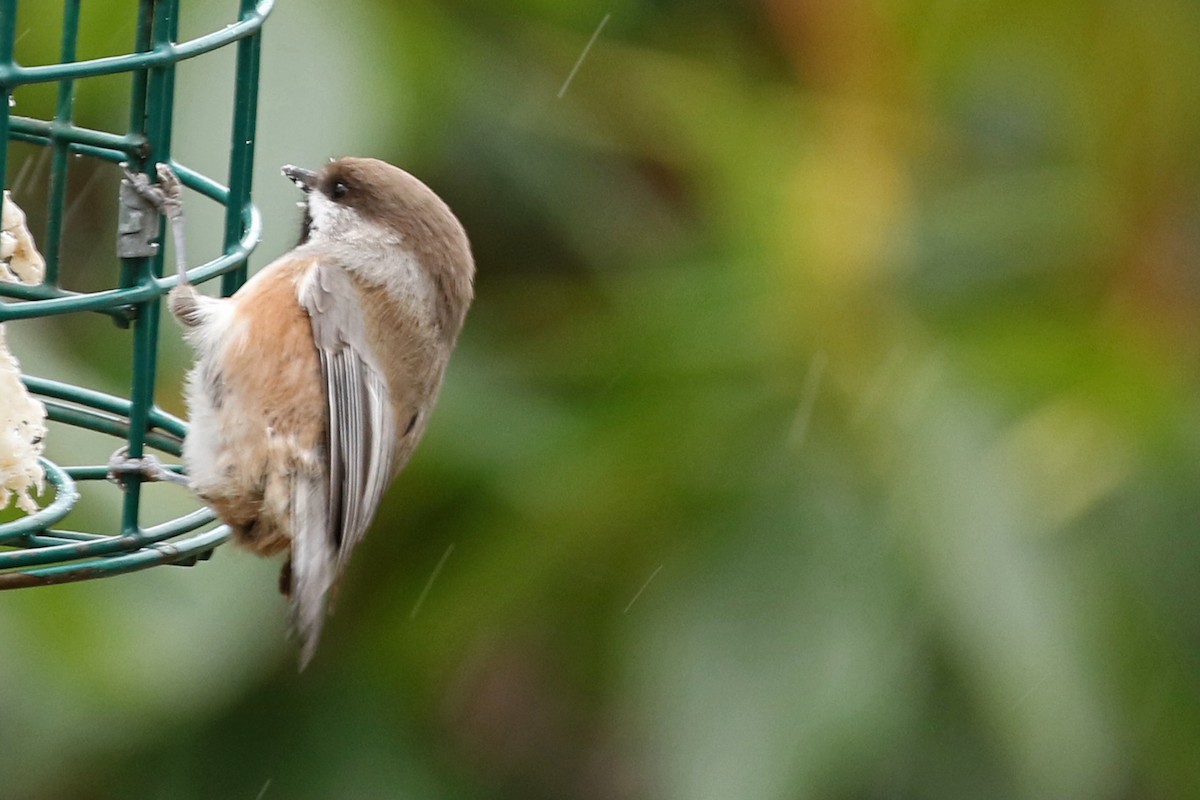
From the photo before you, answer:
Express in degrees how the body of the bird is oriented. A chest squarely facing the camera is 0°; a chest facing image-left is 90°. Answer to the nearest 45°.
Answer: approximately 90°
